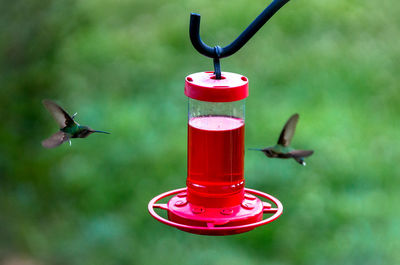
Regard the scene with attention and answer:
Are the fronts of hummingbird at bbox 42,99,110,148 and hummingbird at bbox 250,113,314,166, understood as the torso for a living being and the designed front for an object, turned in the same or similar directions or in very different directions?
very different directions

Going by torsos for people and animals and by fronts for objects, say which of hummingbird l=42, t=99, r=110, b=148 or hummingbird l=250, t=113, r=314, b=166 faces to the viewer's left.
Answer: hummingbird l=250, t=113, r=314, b=166

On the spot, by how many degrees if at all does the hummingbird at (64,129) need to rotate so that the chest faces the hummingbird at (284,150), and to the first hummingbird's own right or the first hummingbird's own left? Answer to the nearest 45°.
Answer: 0° — it already faces it

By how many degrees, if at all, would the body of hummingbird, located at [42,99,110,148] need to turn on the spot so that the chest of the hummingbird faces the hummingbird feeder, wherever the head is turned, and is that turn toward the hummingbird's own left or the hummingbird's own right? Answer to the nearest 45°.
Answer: approximately 45° to the hummingbird's own right

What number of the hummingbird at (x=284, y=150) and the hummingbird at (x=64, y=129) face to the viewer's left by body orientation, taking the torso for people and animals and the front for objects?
1

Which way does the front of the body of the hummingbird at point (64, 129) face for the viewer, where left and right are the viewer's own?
facing to the right of the viewer

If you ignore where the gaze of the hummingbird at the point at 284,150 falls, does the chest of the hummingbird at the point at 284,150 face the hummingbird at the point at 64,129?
yes

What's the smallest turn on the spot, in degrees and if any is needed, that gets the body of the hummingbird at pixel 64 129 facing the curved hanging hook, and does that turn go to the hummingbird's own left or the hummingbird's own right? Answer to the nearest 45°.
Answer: approximately 45° to the hummingbird's own right

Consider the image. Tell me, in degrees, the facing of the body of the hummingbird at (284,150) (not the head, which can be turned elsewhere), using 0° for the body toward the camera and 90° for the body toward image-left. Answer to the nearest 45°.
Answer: approximately 90°
